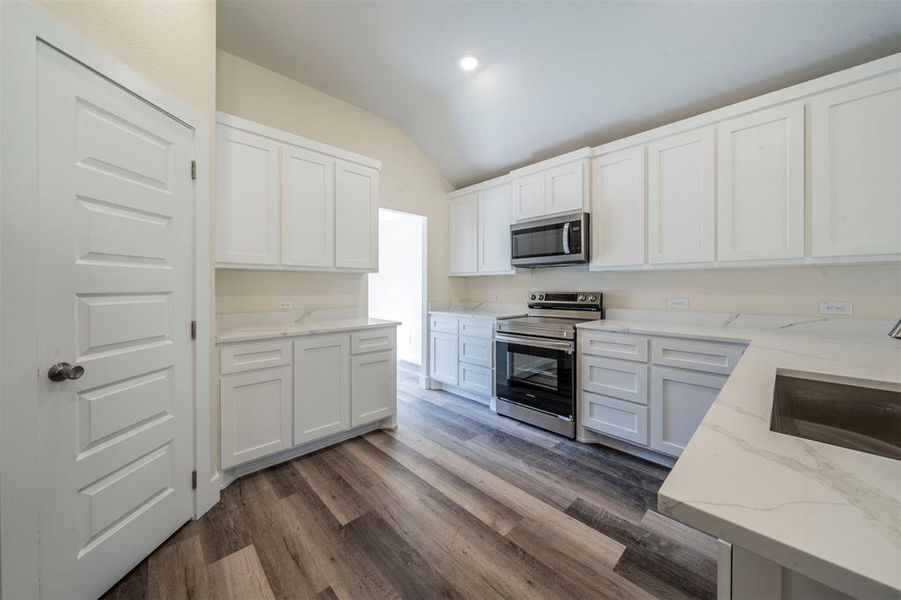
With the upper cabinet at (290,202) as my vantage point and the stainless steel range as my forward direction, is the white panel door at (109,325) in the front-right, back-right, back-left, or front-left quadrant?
back-right

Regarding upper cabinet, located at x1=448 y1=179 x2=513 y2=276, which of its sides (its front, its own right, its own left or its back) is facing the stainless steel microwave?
left

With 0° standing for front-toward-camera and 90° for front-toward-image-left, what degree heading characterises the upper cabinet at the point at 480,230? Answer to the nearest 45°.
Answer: approximately 45°

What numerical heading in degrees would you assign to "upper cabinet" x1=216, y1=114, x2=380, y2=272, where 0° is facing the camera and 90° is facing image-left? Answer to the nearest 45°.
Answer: approximately 315°

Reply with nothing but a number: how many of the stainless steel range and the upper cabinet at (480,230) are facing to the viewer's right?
0

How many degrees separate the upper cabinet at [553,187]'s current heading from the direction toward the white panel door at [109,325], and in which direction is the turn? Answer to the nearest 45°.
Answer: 0° — it already faces it

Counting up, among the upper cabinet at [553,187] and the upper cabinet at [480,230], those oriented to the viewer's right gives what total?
0
